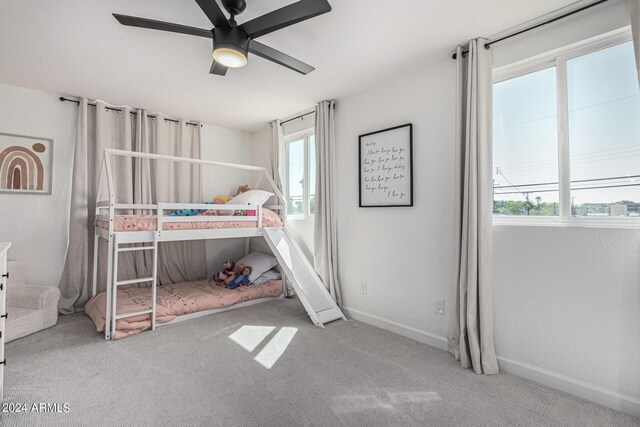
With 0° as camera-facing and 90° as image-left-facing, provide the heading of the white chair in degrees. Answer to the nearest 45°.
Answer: approximately 315°

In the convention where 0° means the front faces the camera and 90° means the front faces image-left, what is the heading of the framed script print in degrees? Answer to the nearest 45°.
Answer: approximately 45°

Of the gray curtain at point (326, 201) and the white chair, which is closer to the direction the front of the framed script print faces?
the white chair

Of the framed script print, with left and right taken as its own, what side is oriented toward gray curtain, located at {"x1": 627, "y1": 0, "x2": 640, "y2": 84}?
left

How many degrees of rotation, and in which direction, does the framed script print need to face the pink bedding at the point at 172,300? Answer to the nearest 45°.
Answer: approximately 45° to its right

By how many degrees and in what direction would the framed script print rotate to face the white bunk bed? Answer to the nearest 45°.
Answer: approximately 45° to its right

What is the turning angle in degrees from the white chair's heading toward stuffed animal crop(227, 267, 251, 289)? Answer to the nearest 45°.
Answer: approximately 45° to its left

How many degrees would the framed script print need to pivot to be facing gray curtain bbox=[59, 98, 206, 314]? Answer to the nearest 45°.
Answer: approximately 45° to its right
